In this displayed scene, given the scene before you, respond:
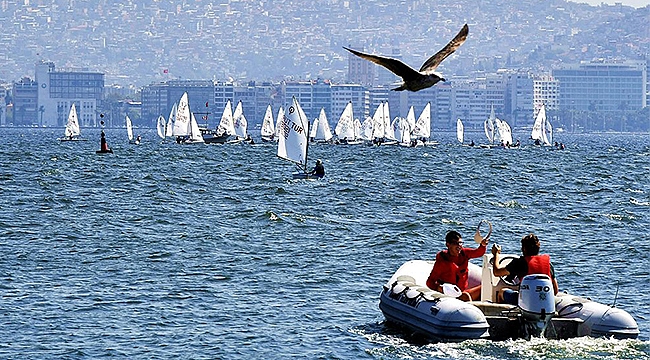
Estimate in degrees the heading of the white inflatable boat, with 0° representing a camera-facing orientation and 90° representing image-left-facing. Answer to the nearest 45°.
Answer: approximately 135°

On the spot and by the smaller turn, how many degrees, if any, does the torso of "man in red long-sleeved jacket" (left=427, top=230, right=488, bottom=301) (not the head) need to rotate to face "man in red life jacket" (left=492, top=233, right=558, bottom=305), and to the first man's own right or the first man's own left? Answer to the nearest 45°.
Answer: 0° — they already face them

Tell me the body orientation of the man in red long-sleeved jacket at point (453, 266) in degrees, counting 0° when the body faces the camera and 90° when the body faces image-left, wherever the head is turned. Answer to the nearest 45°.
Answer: approximately 315°
